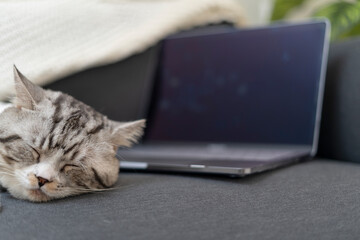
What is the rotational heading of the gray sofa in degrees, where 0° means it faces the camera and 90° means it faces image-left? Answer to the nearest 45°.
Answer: approximately 0°
